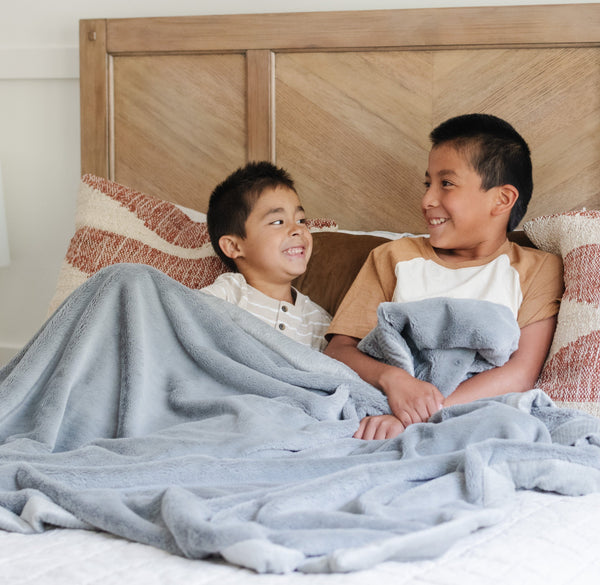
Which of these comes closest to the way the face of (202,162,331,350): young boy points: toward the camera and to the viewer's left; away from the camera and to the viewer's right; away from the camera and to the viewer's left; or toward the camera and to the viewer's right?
toward the camera and to the viewer's right

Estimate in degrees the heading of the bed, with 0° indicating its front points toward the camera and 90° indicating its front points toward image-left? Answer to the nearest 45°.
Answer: approximately 0°
